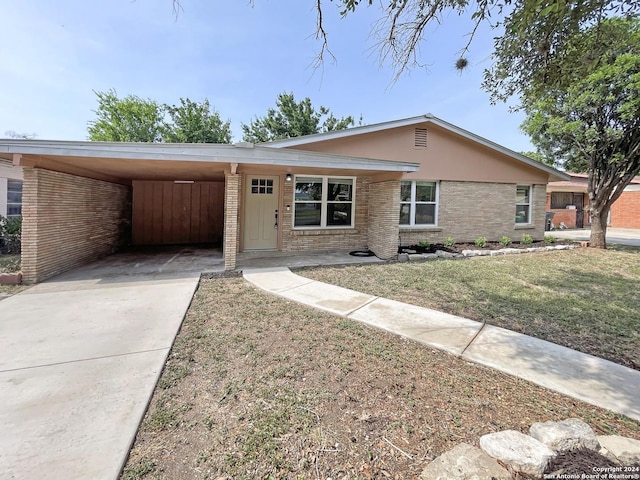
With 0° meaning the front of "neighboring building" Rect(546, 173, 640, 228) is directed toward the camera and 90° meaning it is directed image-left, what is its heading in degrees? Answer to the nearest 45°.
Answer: approximately 0°

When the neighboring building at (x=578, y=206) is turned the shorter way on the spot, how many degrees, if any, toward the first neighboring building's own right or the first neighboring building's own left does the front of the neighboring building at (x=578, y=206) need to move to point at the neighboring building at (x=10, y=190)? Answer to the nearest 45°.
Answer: approximately 45° to the first neighboring building's own right

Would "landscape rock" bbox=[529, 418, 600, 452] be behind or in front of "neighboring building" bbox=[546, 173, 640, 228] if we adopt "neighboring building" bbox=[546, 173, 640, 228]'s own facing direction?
in front

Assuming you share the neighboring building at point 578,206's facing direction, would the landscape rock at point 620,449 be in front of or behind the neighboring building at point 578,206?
in front

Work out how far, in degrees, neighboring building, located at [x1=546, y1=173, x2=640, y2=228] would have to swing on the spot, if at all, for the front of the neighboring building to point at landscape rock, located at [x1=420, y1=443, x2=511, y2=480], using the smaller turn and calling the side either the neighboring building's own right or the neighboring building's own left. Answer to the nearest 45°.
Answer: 0° — it already faces it
